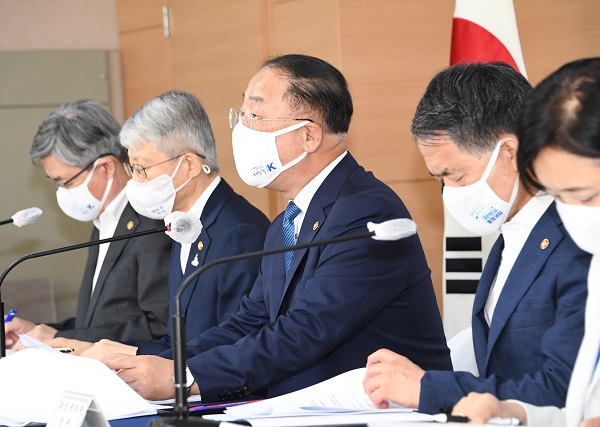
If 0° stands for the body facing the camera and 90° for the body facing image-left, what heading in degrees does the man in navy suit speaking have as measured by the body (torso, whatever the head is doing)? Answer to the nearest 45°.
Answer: approximately 90°

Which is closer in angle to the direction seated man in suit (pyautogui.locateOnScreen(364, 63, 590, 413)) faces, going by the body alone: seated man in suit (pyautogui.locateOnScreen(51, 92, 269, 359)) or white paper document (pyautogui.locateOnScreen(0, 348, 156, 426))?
the white paper document

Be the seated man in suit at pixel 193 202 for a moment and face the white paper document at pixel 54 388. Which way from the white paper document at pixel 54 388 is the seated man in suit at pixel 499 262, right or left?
left

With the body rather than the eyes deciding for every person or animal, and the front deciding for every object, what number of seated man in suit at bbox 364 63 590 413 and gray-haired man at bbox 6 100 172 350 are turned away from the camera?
0

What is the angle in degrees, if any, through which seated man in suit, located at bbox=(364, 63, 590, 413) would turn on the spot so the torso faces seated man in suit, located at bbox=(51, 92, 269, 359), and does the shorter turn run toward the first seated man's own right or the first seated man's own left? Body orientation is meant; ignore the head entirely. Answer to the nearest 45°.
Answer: approximately 90° to the first seated man's own right

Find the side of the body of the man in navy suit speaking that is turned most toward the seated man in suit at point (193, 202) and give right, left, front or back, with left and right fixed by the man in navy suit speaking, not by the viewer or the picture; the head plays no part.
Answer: right

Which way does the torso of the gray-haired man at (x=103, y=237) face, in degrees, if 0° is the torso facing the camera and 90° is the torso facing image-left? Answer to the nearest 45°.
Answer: approximately 45°

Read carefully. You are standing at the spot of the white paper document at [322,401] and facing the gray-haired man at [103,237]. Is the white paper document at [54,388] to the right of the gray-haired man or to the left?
left

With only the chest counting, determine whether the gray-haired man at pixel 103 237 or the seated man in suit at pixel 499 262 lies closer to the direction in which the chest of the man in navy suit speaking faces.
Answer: the gray-haired man
